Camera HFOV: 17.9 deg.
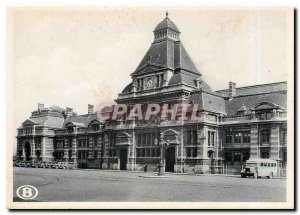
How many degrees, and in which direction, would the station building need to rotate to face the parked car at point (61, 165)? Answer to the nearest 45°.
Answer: approximately 90° to its right

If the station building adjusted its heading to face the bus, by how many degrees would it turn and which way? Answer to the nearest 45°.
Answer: approximately 90° to its left

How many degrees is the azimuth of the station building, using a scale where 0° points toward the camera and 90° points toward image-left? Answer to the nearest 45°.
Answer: approximately 45°
